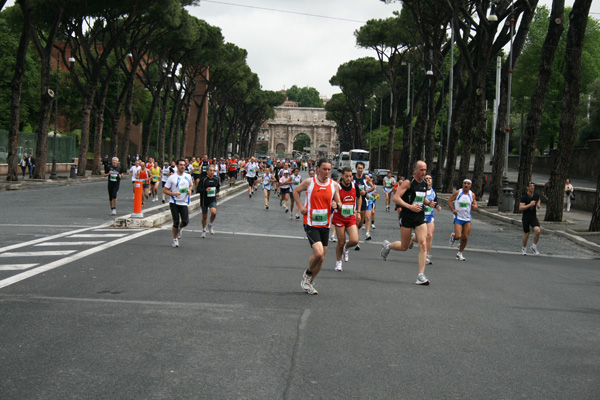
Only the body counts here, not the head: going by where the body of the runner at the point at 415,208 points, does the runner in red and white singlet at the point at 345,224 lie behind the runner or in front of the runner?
behind

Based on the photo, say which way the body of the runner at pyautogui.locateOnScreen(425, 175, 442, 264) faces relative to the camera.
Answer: toward the camera

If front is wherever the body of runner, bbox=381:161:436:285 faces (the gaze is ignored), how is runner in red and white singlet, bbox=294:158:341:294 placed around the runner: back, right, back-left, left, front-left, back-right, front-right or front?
right

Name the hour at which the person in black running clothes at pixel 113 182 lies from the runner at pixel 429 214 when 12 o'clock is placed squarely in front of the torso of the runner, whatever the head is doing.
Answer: The person in black running clothes is roughly at 4 o'clock from the runner.

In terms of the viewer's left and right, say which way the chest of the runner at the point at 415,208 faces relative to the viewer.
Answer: facing the viewer and to the right of the viewer

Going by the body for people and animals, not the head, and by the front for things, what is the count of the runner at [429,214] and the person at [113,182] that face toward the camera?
2

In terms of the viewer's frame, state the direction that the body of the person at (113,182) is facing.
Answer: toward the camera

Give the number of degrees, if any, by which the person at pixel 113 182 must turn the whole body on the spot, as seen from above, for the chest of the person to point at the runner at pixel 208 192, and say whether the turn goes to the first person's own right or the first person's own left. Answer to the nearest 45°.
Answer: approximately 45° to the first person's own left

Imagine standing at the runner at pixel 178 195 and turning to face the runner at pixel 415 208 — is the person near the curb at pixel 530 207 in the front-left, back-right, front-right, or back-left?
front-left

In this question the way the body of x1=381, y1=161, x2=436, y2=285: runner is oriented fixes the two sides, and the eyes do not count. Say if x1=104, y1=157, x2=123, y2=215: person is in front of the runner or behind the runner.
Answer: behind

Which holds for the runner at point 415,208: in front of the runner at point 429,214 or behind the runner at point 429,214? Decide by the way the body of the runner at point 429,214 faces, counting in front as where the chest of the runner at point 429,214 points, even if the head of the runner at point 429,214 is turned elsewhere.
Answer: in front

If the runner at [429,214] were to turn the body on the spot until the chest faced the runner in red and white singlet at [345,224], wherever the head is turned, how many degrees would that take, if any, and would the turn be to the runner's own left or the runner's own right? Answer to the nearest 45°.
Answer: approximately 45° to the runner's own right

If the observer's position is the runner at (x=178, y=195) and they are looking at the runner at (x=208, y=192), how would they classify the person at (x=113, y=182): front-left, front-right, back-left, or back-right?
front-left
